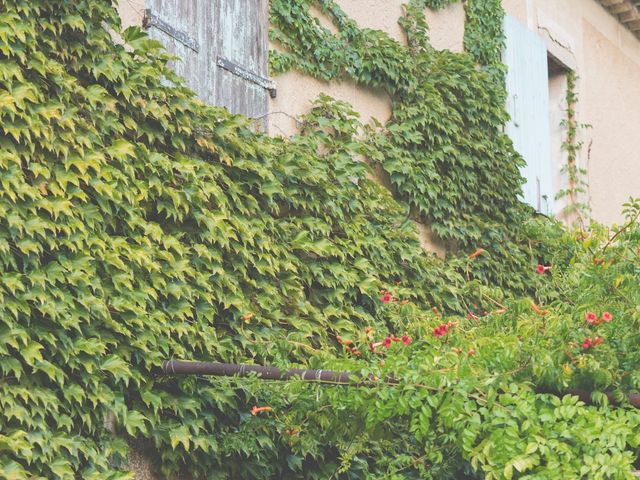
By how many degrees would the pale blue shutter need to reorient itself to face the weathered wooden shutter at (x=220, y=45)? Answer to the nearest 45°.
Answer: approximately 90° to its right

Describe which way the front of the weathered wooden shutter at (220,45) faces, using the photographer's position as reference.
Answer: facing the viewer and to the right of the viewer

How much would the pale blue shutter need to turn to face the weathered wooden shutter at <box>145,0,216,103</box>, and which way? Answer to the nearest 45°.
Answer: approximately 90° to its right

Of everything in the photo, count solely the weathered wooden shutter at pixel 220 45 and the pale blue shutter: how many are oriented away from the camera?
0

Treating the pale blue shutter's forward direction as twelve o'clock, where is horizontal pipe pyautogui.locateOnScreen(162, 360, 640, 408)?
The horizontal pipe is roughly at 2 o'clock from the pale blue shutter.

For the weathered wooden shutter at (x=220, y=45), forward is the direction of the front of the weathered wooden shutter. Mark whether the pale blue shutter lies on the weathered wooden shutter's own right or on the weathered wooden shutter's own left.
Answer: on the weathered wooden shutter's own left

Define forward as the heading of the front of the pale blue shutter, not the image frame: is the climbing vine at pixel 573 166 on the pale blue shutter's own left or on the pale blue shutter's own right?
on the pale blue shutter's own left

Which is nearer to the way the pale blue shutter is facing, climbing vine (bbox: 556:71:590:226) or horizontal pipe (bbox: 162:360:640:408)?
the horizontal pipe

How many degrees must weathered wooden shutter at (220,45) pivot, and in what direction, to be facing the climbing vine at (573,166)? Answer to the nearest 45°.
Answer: approximately 90° to its left
